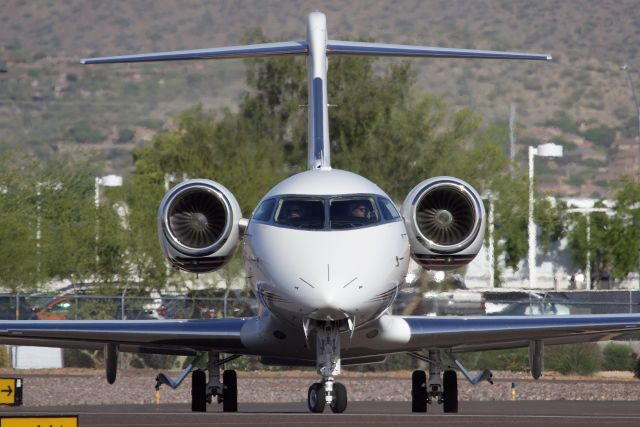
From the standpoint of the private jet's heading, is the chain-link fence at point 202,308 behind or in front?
behind

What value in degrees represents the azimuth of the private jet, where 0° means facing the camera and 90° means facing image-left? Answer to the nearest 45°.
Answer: approximately 0°

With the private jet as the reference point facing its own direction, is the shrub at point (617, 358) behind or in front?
behind

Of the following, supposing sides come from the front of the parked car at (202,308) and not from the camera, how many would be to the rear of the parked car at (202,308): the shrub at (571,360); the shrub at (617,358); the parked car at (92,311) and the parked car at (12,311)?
2

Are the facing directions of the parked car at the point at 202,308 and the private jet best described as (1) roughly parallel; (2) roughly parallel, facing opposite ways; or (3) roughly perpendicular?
roughly perpendicular

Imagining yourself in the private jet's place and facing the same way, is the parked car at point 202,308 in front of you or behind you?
behind

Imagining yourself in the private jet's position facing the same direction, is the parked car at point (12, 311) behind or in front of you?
behind
